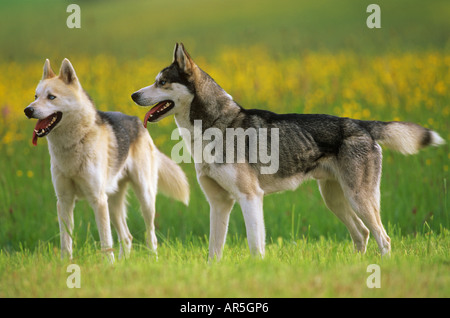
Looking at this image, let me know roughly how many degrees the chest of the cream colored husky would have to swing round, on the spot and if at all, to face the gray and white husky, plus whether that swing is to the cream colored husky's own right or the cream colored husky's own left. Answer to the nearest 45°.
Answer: approximately 135° to the cream colored husky's own left

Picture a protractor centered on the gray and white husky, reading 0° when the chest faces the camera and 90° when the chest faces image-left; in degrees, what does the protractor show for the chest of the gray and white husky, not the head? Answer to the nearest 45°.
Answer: approximately 90°

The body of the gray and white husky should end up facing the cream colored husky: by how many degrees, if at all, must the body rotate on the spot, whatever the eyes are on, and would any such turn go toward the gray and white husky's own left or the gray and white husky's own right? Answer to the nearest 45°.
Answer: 0° — it already faces it
